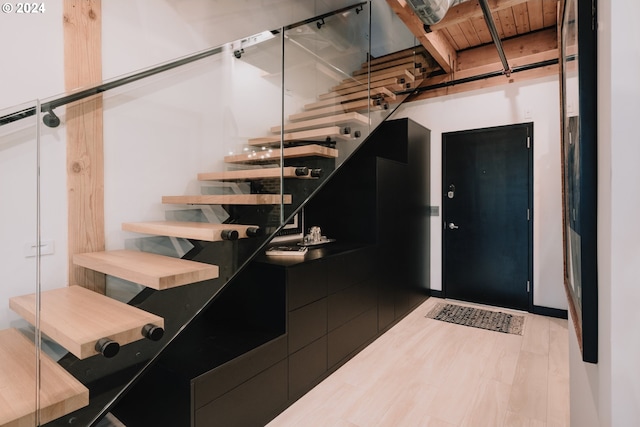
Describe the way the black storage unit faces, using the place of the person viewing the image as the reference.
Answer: facing the viewer and to the right of the viewer

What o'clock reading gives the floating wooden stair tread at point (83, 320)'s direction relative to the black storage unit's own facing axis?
The floating wooden stair tread is roughly at 3 o'clock from the black storage unit.

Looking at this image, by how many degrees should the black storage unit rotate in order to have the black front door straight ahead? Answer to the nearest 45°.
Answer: approximately 90° to its left

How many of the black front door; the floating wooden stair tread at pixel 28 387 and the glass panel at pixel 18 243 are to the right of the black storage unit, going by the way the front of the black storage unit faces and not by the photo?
2

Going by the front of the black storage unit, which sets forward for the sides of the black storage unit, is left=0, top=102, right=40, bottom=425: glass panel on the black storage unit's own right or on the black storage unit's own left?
on the black storage unit's own right
